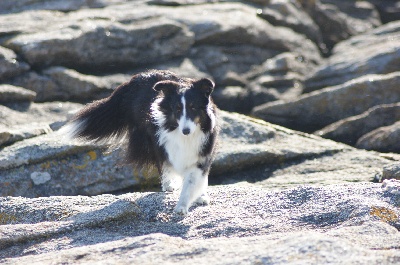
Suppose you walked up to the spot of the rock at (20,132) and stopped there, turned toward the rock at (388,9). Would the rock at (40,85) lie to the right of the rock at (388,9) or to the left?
left

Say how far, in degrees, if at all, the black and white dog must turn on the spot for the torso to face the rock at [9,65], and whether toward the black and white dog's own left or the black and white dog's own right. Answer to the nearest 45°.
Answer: approximately 180°

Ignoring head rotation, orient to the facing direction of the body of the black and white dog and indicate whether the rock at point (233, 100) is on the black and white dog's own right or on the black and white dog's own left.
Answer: on the black and white dog's own left

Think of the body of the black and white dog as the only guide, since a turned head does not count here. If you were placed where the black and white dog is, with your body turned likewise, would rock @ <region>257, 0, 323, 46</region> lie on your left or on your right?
on your left

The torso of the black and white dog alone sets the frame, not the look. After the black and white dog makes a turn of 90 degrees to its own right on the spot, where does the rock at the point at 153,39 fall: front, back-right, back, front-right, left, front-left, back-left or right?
back-right

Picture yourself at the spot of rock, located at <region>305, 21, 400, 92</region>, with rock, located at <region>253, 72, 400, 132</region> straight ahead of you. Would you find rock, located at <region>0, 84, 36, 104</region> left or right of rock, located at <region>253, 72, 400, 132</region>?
right

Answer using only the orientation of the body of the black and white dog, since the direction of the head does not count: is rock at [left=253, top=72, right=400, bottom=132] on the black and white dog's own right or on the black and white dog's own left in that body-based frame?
on the black and white dog's own left

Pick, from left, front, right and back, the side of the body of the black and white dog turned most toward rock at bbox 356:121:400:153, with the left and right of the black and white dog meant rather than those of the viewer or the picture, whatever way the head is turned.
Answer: left

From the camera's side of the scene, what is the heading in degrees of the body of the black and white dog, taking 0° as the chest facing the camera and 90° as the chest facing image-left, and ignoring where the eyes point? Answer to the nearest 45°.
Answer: approximately 315°

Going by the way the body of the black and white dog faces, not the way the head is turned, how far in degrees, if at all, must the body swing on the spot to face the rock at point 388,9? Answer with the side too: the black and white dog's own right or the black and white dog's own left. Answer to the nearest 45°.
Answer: approximately 90° to the black and white dog's own left

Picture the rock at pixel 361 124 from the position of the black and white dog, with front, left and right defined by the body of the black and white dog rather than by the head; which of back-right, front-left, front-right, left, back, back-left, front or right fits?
left
